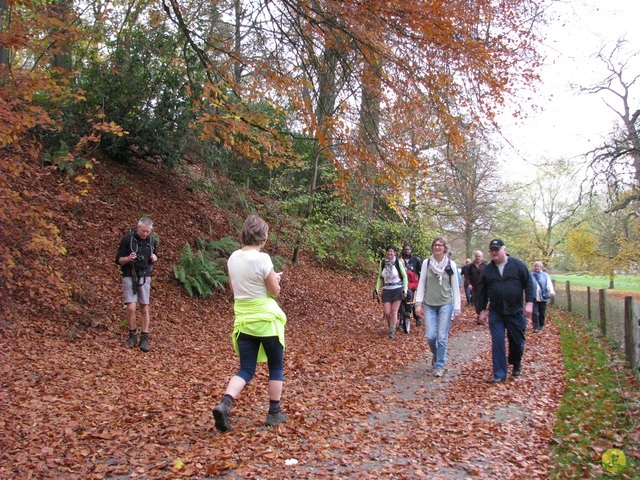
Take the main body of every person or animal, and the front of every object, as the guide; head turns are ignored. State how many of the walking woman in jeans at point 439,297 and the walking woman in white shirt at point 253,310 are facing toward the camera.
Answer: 1

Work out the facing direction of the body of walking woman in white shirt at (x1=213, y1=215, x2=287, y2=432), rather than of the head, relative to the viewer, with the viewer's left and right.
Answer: facing away from the viewer and to the right of the viewer

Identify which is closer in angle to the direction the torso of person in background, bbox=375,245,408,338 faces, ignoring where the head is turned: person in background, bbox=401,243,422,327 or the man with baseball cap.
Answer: the man with baseball cap

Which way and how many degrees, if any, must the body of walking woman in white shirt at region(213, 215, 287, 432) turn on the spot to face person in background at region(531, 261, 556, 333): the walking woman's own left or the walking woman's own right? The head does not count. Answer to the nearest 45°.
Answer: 0° — they already face them

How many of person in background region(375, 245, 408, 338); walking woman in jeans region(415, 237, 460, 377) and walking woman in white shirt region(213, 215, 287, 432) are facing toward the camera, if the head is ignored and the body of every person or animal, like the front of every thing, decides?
2

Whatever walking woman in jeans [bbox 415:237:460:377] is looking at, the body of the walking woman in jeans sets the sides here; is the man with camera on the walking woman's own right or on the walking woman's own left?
on the walking woman's own right

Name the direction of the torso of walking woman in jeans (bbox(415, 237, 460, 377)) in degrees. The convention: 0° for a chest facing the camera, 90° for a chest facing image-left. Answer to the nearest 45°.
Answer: approximately 0°

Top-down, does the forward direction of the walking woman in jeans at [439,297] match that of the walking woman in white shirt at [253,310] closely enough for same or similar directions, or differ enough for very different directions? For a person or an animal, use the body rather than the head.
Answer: very different directions

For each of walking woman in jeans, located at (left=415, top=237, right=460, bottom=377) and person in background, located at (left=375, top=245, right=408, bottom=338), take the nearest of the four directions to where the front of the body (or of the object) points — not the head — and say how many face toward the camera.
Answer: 2

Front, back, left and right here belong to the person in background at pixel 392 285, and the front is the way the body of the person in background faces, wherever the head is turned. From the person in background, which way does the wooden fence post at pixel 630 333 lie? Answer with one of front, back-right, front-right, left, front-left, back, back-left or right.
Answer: front-left
